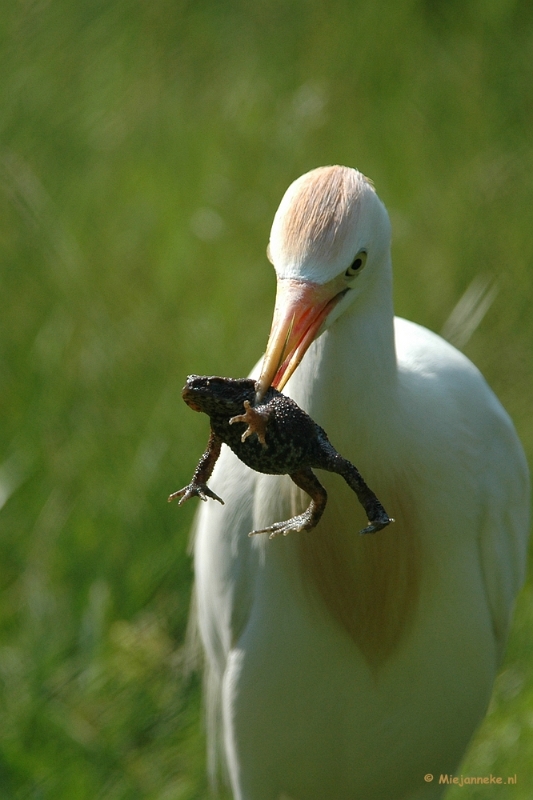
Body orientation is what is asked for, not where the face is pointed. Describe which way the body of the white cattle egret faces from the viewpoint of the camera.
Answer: toward the camera
